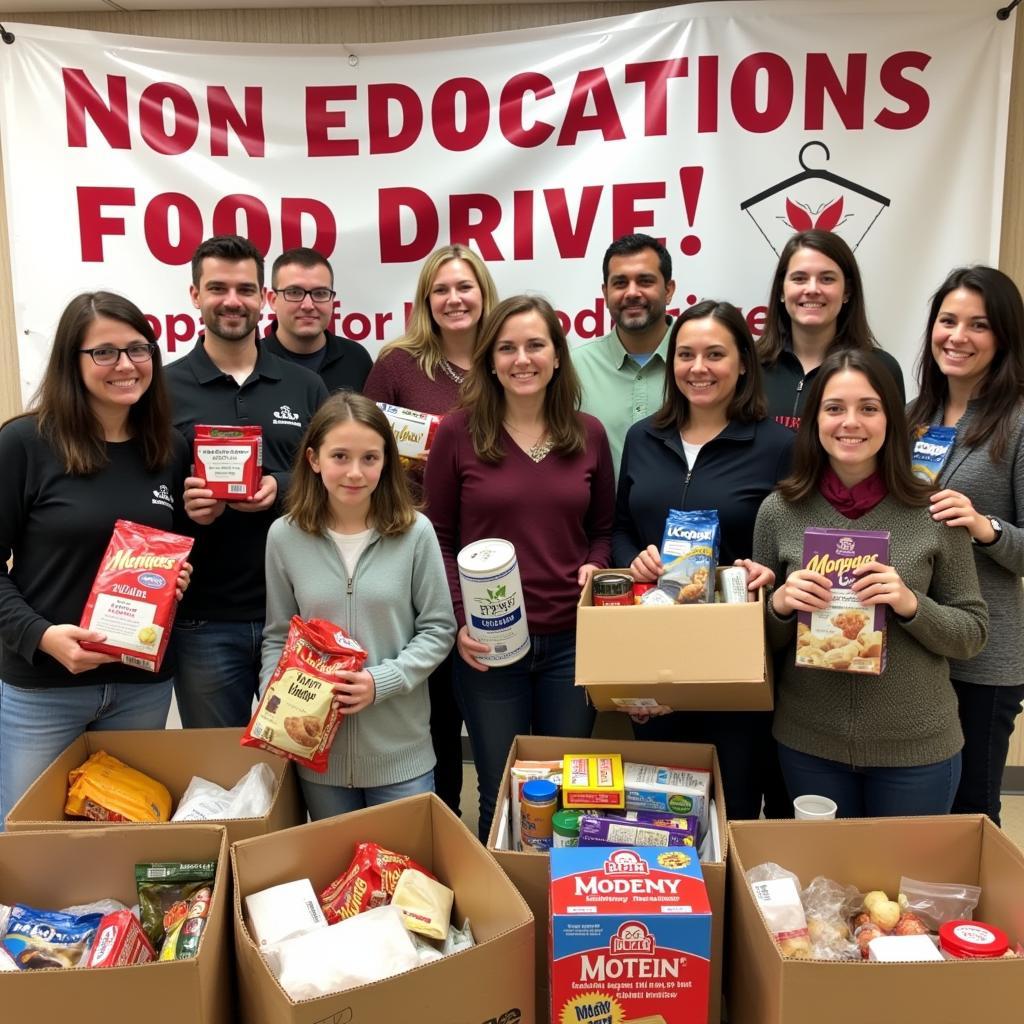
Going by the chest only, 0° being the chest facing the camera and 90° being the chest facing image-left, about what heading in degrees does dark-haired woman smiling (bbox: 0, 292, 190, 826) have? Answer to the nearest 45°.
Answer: approximately 315°

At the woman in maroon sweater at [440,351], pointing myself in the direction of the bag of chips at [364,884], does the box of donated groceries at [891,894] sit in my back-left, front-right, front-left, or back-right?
front-left

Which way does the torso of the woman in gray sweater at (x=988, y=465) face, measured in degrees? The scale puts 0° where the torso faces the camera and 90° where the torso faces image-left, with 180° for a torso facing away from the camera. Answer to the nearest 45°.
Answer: approximately 45°

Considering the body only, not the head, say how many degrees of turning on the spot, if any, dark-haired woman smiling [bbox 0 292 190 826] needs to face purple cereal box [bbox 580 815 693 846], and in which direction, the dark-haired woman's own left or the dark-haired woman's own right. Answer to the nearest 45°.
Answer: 0° — they already face it

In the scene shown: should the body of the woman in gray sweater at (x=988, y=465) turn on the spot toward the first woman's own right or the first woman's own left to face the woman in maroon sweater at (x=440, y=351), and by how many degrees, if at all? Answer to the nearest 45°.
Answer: approximately 45° to the first woman's own right

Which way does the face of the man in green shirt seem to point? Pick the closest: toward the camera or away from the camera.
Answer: toward the camera

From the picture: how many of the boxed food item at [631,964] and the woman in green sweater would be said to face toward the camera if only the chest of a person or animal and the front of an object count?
2

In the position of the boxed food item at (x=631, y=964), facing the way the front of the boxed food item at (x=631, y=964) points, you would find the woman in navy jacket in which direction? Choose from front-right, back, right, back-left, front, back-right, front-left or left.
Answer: back

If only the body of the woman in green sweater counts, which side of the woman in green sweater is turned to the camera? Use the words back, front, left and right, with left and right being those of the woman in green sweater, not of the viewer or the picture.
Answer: front

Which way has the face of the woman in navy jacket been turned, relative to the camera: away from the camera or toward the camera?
toward the camera

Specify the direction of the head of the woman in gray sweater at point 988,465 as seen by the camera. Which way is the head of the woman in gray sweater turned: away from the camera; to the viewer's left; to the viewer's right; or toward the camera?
toward the camera

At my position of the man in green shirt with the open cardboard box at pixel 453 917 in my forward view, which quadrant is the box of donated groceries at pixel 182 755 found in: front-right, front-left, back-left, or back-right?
front-right

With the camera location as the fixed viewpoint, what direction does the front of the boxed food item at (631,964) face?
facing the viewer

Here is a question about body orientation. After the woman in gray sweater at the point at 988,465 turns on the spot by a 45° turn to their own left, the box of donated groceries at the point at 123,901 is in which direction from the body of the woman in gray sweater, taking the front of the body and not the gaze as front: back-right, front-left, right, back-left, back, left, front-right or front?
front-right

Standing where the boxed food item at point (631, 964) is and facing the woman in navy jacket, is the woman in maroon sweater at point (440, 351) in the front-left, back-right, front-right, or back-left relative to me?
front-left
